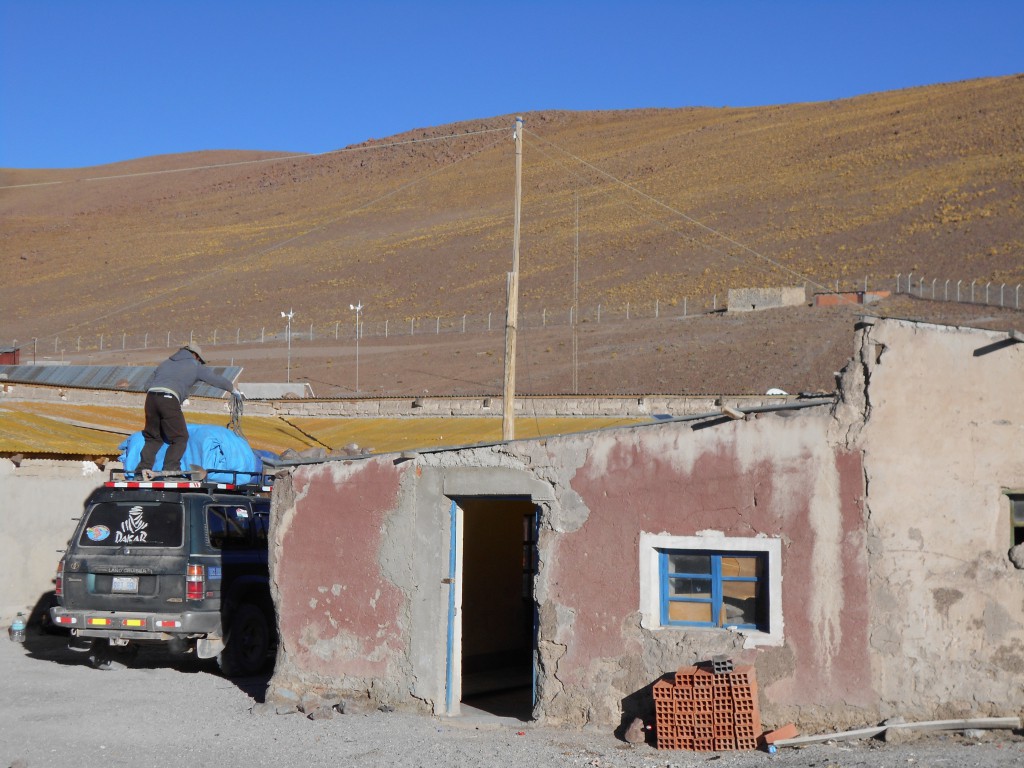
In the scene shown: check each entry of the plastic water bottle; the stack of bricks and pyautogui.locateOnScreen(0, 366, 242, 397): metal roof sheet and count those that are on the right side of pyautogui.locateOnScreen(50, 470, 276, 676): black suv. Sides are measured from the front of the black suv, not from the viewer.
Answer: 1

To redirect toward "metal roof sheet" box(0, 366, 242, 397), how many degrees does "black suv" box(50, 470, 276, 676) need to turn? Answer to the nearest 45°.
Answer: approximately 45° to its left

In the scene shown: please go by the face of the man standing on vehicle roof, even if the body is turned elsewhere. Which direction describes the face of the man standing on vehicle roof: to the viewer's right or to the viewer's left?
to the viewer's right

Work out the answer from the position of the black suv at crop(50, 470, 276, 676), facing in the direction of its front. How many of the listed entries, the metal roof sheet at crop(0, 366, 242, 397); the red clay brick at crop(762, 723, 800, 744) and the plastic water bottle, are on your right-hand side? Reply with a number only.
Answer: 1

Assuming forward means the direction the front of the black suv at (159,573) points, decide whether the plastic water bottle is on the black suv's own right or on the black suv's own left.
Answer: on the black suv's own left

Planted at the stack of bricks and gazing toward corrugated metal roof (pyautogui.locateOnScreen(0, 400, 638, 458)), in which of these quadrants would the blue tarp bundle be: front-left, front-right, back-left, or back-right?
front-left

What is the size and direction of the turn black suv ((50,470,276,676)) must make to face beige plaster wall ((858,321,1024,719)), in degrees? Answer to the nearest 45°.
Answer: approximately 90° to its right

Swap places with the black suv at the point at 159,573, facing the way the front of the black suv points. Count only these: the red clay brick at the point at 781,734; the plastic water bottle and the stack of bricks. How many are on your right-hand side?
2

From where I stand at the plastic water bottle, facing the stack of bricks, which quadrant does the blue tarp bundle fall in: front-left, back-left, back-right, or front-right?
front-left

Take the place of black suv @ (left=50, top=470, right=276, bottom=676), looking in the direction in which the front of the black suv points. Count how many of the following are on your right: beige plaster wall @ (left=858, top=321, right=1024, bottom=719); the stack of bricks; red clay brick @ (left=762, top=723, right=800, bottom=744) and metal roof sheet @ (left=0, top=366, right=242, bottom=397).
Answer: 3

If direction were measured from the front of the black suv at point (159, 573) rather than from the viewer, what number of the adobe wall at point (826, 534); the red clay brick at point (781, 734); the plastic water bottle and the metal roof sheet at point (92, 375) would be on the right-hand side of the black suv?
2

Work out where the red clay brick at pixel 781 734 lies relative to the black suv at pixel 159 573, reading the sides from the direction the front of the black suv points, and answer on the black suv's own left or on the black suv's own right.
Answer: on the black suv's own right

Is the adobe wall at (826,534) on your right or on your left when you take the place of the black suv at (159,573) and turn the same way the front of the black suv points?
on your right

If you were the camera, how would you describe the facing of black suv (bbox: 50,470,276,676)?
facing away from the viewer and to the right of the viewer

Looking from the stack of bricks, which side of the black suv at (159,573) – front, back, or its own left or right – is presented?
right
